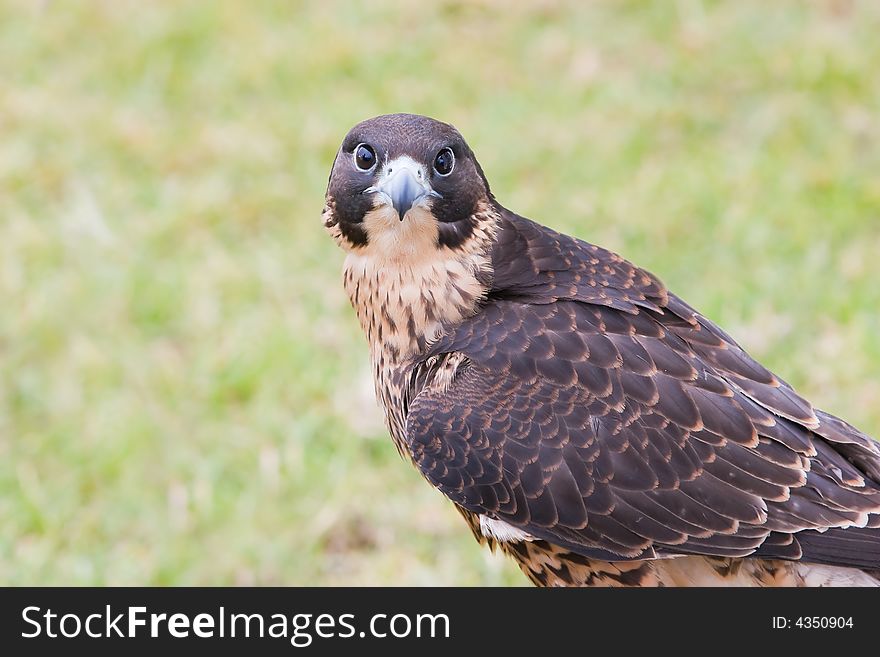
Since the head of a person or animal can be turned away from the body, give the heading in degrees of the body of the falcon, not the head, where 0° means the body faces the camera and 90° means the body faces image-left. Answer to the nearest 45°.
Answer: approximately 90°
